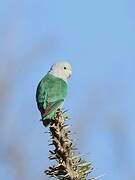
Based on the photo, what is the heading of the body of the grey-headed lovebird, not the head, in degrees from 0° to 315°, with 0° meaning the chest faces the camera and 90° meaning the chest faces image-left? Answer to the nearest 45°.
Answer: approximately 225°
